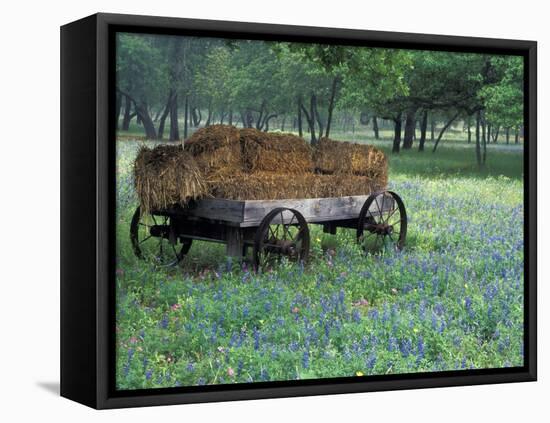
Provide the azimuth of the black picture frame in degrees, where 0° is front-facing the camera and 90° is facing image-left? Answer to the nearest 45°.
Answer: approximately 315°
